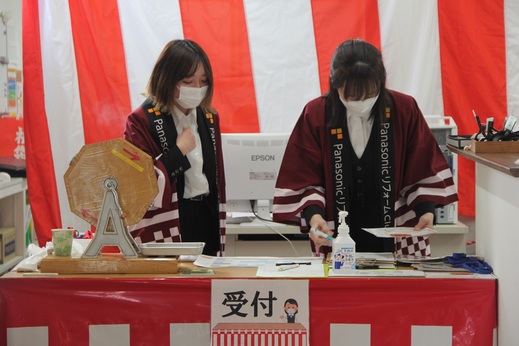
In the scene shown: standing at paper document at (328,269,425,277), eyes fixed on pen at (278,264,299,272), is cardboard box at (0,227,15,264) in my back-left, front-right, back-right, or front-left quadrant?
front-right

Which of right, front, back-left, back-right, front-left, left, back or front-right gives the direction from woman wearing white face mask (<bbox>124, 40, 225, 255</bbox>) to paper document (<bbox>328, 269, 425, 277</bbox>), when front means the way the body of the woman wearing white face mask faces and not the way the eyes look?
front

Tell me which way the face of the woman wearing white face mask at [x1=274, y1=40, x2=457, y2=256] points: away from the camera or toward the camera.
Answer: toward the camera

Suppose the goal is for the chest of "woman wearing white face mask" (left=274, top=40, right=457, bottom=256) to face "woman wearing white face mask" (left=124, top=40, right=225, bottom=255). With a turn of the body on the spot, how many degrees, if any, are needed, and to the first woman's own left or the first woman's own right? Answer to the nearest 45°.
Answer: approximately 90° to the first woman's own right

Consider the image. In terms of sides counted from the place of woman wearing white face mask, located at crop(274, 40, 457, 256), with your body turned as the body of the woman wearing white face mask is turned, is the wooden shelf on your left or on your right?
on your left

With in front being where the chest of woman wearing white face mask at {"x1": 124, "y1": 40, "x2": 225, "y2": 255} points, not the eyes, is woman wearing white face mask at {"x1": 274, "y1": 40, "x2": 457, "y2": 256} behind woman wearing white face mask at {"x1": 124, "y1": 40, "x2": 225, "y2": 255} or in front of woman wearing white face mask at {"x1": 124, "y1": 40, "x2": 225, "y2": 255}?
in front

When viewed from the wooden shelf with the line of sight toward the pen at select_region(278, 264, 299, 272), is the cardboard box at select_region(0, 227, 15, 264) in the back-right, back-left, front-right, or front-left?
front-right

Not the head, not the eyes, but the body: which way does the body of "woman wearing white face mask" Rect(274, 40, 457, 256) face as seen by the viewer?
toward the camera

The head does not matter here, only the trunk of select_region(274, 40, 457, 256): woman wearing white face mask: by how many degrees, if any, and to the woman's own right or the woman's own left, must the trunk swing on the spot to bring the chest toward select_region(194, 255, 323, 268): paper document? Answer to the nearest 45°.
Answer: approximately 45° to the woman's own right

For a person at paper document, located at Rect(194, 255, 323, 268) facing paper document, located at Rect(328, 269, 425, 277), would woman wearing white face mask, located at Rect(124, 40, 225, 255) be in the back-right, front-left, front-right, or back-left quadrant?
back-left

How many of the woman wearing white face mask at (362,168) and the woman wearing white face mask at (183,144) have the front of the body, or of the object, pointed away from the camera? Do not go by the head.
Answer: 0

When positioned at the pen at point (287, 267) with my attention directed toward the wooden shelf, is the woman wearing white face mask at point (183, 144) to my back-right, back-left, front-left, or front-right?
back-left

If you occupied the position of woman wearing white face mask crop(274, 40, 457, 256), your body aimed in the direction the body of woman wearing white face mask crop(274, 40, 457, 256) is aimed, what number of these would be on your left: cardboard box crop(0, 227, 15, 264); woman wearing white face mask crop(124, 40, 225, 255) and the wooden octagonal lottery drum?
0

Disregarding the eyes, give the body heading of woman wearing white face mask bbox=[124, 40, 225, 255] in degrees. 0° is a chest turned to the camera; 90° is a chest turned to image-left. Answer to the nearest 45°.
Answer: approximately 315°

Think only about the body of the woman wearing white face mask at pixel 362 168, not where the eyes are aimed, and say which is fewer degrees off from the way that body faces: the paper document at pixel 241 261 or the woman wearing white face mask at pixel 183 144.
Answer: the paper document
